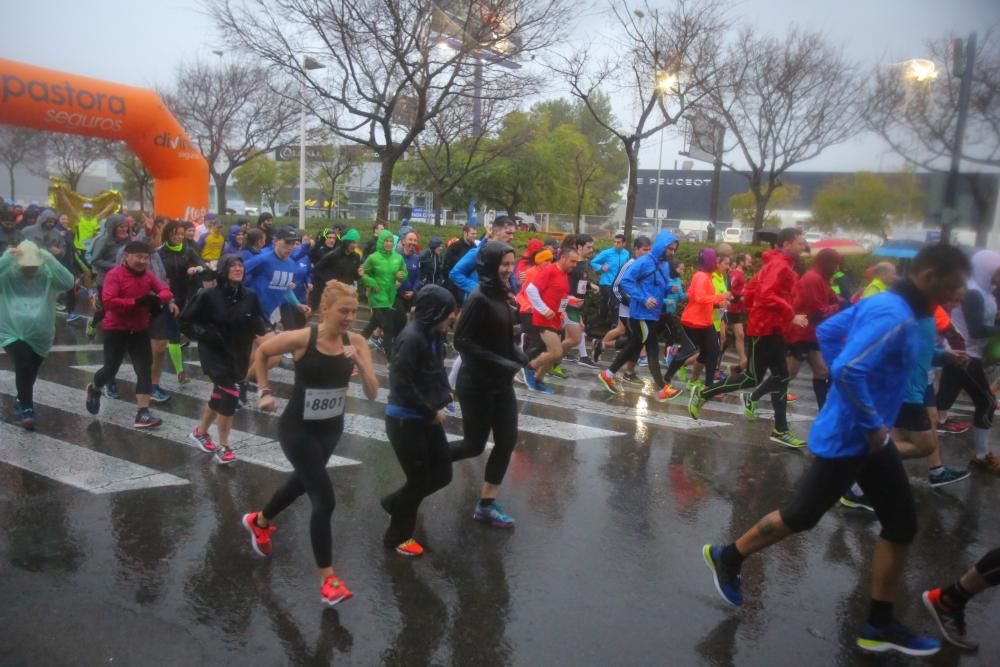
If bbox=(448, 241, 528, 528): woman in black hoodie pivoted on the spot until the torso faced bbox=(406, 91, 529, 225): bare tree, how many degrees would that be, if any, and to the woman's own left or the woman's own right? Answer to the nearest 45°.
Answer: approximately 135° to the woman's own left

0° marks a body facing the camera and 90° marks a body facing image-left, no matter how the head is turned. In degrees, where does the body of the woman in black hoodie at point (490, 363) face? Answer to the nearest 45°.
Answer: approximately 315°

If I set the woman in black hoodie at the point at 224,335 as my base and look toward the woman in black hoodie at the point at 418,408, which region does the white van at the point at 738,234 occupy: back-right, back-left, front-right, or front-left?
back-left
